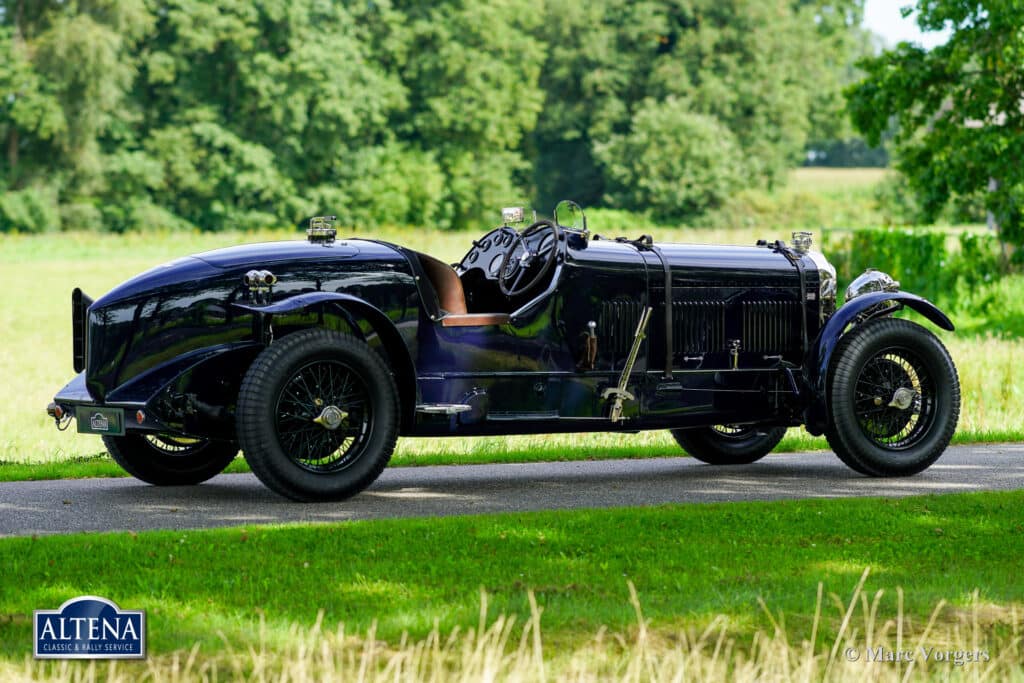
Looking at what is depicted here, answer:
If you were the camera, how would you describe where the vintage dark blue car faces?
facing away from the viewer and to the right of the viewer
